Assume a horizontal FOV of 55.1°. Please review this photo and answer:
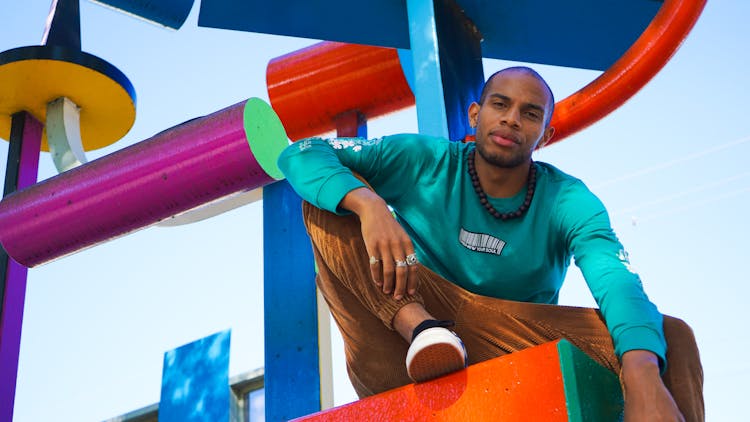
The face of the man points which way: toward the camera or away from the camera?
toward the camera

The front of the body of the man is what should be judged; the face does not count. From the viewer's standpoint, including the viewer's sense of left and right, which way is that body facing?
facing the viewer
